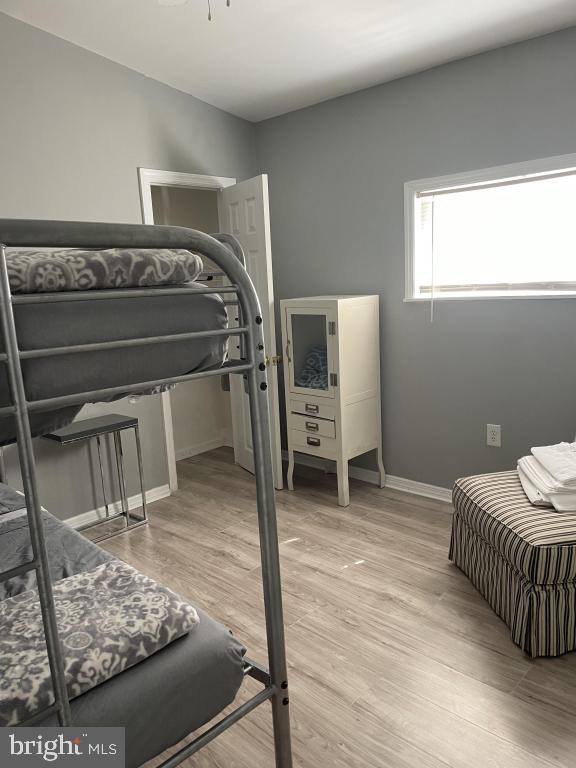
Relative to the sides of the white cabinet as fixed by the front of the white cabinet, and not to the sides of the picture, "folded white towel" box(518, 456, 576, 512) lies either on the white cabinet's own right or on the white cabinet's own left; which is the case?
on the white cabinet's own left

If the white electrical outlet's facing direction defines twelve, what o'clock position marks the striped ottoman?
The striped ottoman is roughly at 12 o'clock from the white electrical outlet.

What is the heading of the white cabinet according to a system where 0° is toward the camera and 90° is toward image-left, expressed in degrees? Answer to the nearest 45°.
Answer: approximately 45°

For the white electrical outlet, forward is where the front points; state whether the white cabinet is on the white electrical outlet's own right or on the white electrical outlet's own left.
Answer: on the white electrical outlet's own right

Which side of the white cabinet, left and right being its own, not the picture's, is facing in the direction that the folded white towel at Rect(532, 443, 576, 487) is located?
left

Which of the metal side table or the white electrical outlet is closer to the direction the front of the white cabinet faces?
the metal side table

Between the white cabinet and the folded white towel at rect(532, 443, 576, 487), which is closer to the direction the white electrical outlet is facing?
the folded white towel
